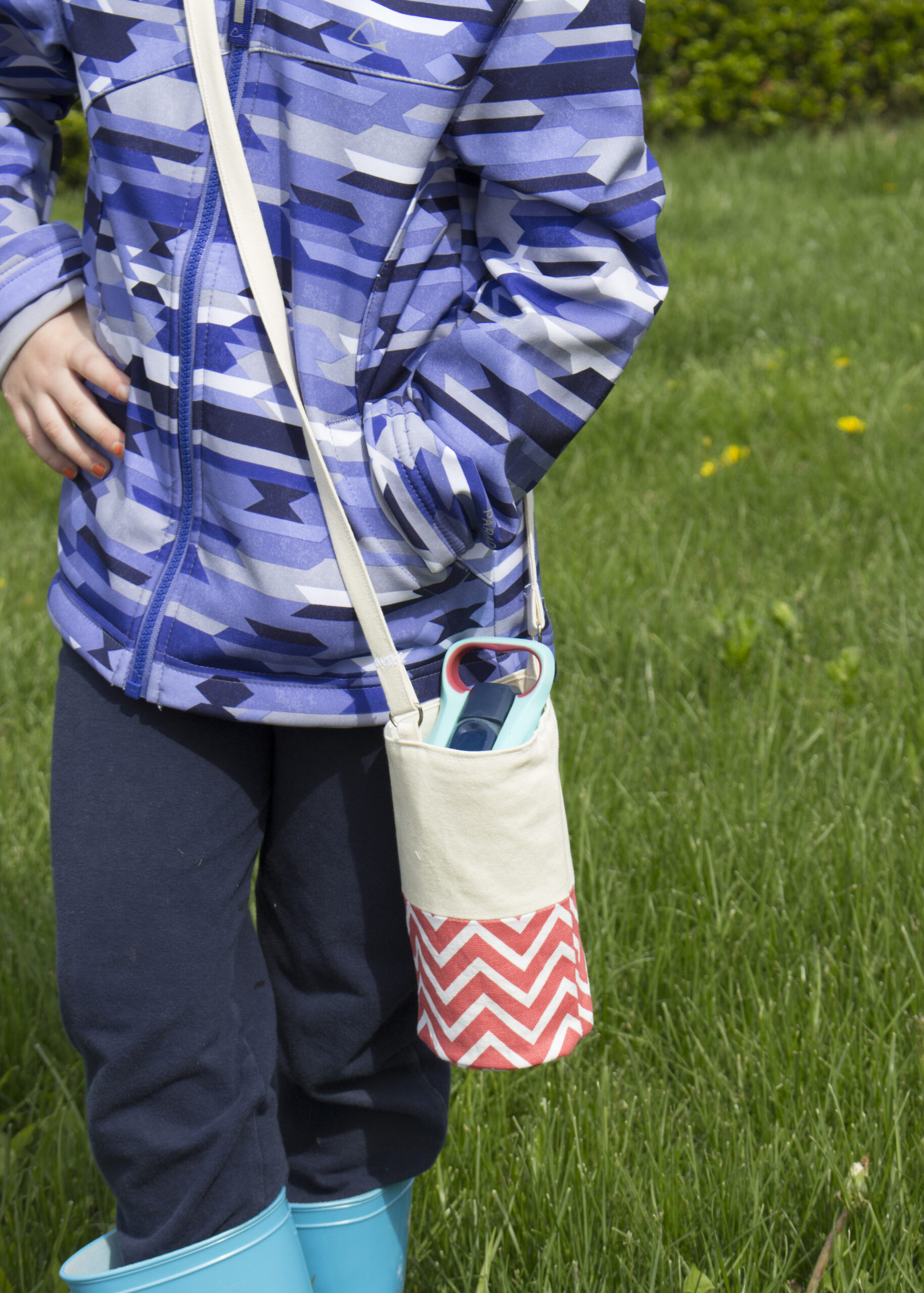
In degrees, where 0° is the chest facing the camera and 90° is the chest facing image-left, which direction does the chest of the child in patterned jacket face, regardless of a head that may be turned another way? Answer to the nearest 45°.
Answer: approximately 45°

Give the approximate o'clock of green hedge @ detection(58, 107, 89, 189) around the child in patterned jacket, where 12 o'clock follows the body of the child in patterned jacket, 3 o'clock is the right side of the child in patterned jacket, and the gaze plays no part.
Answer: The green hedge is roughly at 4 o'clock from the child in patterned jacket.

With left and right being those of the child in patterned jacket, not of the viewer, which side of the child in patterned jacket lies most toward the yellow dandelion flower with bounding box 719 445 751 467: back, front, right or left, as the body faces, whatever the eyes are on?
back

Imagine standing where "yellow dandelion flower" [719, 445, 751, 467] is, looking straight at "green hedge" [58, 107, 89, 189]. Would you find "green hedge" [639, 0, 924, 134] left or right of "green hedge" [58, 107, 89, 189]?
right

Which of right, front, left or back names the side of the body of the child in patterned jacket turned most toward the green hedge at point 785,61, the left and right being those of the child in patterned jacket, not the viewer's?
back
